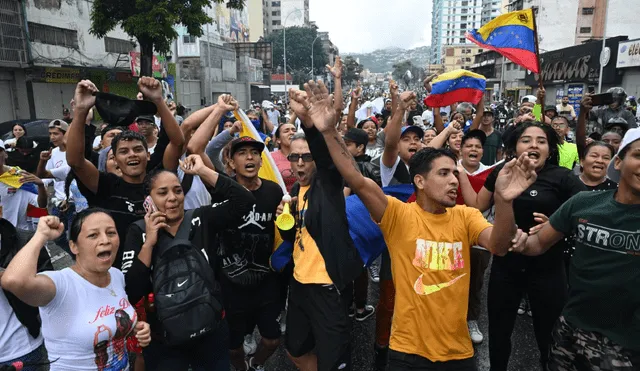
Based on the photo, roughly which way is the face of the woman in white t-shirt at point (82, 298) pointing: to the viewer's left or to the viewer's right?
to the viewer's right

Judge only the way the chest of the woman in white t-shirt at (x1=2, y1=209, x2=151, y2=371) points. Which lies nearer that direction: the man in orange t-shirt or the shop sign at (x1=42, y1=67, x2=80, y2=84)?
the man in orange t-shirt

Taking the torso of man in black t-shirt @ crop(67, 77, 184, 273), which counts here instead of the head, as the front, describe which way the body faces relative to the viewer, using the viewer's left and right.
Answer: facing the viewer

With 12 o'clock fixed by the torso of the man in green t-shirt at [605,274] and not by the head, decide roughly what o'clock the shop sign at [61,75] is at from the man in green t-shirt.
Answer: The shop sign is roughly at 4 o'clock from the man in green t-shirt.

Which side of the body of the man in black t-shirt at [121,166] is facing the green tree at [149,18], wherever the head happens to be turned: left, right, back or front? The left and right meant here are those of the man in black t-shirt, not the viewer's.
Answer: back

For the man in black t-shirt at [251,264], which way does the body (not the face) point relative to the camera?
toward the camera

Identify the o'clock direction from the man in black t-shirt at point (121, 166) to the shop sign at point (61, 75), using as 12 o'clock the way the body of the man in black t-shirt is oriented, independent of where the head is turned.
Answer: The shop sign is roughly at 6 o'clock from the man in black t-shirt.

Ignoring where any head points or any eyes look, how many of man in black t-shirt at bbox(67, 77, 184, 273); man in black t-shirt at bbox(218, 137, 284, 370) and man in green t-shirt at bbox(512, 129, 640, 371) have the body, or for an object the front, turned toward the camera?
3

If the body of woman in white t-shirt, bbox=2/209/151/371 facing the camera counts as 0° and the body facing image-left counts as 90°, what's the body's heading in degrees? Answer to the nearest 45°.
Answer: approximately 315°

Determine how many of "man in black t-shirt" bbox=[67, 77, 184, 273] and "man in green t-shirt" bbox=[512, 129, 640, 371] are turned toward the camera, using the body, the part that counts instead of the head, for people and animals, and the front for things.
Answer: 2

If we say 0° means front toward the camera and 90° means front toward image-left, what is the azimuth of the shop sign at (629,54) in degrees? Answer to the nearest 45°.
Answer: approximately 45°

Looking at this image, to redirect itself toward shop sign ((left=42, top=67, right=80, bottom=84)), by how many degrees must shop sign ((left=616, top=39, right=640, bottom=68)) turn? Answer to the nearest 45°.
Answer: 0° — it already faces it

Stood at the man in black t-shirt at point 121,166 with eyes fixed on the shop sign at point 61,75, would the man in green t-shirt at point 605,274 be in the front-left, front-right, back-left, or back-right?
back-right

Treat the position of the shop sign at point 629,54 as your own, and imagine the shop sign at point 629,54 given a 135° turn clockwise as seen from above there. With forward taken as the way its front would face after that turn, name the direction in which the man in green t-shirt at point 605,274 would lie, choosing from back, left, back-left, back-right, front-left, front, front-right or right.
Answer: back

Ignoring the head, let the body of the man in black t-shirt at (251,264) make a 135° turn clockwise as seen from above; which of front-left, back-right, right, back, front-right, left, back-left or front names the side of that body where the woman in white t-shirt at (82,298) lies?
left

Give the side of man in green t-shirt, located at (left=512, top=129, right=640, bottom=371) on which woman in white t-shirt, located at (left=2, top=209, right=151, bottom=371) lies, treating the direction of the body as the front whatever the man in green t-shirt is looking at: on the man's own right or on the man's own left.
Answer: on the man's own right
